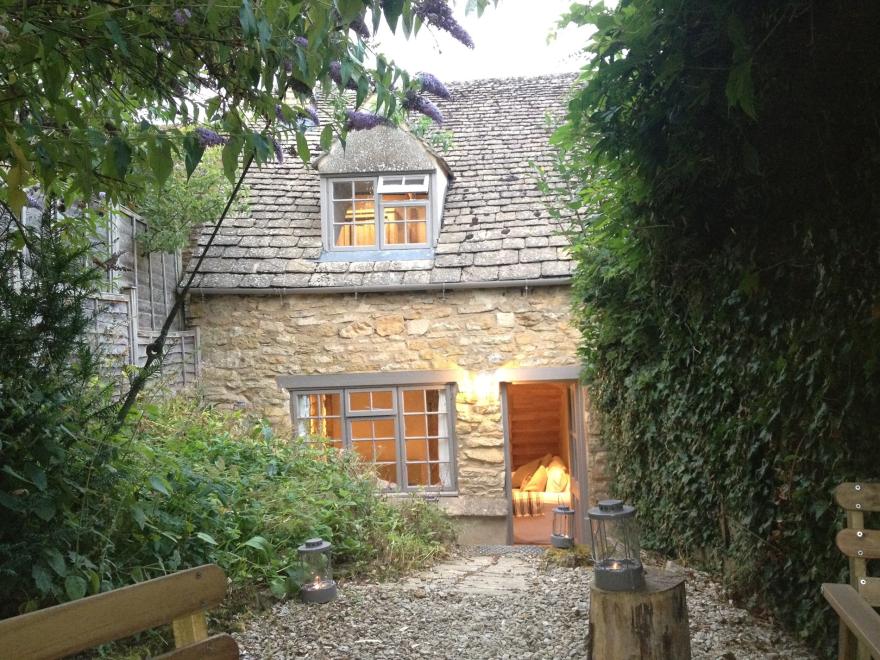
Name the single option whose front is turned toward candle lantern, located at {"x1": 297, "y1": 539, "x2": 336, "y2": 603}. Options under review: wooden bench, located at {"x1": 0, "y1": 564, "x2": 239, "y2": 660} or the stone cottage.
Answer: the stone cottage

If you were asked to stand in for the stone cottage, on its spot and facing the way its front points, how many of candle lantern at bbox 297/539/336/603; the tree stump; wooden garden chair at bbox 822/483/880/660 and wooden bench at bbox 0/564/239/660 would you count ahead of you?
4

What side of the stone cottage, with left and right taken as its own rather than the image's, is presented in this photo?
front

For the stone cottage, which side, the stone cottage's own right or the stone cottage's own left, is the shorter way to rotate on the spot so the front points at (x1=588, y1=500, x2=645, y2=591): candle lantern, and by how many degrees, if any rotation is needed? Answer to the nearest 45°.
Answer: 0° — it already faces it

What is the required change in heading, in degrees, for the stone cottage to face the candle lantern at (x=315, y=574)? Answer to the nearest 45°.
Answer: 0° — it already faces it

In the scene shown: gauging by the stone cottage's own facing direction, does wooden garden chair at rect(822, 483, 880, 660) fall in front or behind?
in front

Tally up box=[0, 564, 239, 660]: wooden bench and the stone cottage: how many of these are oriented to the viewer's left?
0
